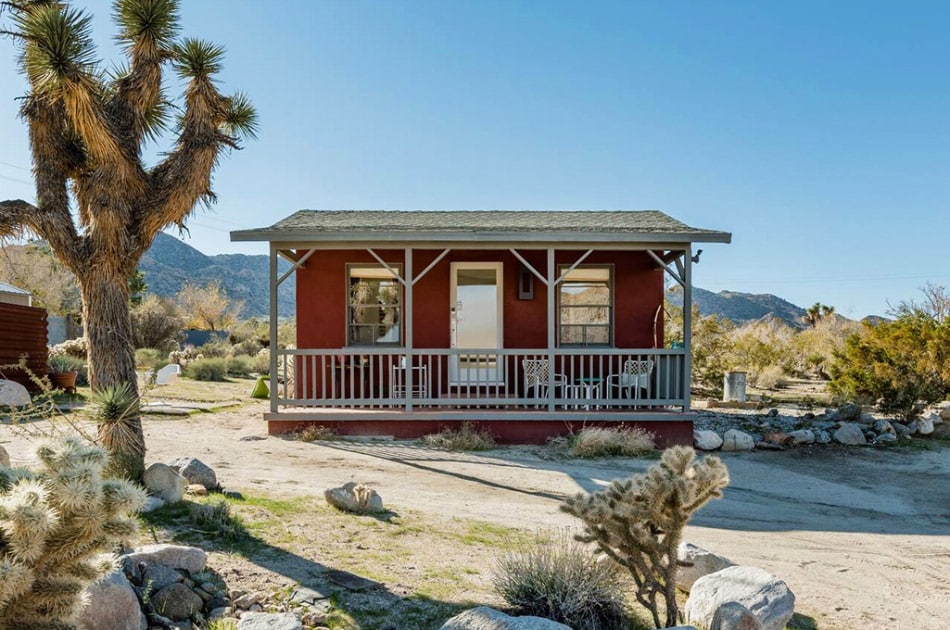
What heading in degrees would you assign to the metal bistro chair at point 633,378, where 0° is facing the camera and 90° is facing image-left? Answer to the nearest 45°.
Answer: approximately 45°

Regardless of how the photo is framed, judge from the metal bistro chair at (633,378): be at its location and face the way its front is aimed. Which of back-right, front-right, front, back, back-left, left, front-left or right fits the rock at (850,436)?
back-left

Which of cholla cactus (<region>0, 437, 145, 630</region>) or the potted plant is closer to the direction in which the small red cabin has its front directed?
the cholla cactus

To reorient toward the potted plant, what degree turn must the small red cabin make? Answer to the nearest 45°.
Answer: approximately 90° to its right

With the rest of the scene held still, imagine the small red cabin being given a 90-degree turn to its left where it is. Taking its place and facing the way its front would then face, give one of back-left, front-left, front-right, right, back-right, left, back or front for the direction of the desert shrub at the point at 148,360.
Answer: back-left

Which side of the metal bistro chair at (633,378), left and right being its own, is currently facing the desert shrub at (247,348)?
right

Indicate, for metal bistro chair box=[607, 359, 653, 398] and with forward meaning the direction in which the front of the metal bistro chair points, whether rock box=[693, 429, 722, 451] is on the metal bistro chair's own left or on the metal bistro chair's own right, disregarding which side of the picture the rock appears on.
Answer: on the metal bistro chair's own left

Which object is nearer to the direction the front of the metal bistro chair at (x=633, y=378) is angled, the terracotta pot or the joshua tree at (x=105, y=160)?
the joshua tree

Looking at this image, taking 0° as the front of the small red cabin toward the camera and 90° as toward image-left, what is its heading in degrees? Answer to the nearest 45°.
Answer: approximately 0°
